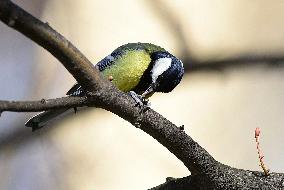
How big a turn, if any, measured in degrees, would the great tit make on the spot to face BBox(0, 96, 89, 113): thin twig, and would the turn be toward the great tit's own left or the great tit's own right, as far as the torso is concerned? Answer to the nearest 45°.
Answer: approximately 135° to the great tit's own right

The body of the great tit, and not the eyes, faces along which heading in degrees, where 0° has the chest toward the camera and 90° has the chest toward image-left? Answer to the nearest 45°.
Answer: approximately 270°

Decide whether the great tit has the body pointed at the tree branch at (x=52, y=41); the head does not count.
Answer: no
